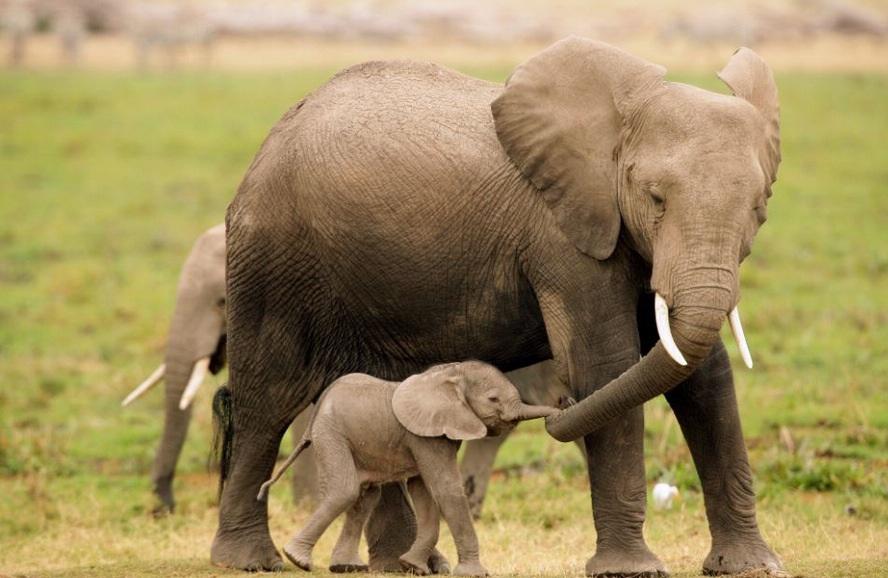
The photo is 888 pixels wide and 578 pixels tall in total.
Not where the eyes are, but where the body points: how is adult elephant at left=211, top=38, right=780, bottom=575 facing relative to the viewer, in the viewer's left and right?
facing the viewer and to the right of the viewer

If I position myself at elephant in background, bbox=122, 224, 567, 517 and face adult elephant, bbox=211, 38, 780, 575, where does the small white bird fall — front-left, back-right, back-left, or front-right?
front-left

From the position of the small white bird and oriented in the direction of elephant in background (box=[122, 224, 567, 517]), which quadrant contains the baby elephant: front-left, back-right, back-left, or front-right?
front-left

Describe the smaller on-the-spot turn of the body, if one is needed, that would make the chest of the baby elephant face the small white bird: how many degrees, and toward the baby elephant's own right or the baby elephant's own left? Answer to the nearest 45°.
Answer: approximately 45° to the baby elephant's own left

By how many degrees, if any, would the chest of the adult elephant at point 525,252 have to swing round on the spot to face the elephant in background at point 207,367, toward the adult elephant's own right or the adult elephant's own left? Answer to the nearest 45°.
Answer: approximately 180°

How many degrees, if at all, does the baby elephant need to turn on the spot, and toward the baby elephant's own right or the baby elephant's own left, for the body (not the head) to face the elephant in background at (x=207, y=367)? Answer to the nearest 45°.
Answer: approximately 135° to the baby elephant's own left

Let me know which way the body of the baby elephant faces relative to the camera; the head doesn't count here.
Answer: to the viewer's right

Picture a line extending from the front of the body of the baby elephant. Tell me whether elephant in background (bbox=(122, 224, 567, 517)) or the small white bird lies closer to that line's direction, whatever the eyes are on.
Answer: the small white bird
